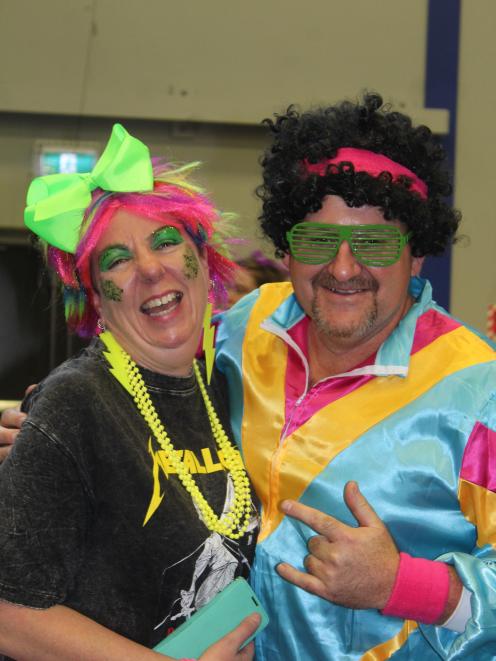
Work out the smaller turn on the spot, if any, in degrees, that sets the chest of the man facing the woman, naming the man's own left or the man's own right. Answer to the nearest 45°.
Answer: approximately 45° to the man's own right

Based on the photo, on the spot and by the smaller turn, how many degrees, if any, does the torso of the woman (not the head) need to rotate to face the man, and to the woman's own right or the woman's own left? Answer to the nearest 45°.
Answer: approximately 45° to the woman's own left

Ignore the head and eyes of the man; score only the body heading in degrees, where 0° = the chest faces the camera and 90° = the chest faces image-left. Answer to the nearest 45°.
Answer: approximately 45°
